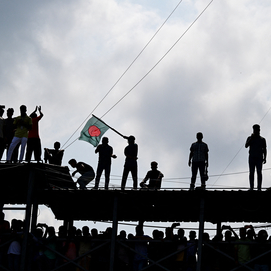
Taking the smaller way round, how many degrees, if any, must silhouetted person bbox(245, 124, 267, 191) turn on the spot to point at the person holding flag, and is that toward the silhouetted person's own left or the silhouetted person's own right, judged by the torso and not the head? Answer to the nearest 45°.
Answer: approximately 90° to the silhouetted person's own right

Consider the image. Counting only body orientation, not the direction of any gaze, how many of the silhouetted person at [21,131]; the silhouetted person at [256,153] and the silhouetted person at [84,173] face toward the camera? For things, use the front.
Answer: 2

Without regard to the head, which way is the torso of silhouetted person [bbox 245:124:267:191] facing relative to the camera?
toward the camera

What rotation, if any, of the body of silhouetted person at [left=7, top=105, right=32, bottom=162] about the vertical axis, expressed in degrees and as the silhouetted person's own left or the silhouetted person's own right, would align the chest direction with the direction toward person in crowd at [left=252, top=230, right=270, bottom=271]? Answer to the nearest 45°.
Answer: approximately 90° to the silhouetted person's own left

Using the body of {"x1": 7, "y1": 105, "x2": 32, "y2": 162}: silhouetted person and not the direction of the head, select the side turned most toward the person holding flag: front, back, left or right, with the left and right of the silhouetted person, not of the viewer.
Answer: left

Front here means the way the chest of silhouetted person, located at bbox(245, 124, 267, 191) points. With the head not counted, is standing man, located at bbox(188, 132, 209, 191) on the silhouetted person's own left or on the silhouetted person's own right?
on the silhouetted person's own right

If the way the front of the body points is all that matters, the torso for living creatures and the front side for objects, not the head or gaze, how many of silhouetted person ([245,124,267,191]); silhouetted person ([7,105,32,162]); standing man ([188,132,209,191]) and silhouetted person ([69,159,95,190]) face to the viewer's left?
1

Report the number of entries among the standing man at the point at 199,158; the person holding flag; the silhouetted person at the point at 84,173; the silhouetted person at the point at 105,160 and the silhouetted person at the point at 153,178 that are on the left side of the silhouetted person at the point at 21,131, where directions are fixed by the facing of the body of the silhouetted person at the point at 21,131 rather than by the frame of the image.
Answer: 5

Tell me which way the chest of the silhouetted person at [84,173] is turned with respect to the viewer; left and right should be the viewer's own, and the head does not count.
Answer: facing to the left of the viewer

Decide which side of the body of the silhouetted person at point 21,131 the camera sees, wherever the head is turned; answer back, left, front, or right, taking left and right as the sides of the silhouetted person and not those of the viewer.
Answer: front

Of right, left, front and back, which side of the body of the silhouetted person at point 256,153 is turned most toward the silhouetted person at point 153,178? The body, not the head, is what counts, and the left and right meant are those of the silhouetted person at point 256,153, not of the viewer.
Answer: right

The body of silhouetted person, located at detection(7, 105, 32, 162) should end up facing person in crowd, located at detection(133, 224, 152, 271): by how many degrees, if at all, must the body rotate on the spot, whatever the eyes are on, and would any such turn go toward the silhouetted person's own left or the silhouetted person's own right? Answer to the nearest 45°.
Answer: approximately 90° to the silhouetted person's own left
